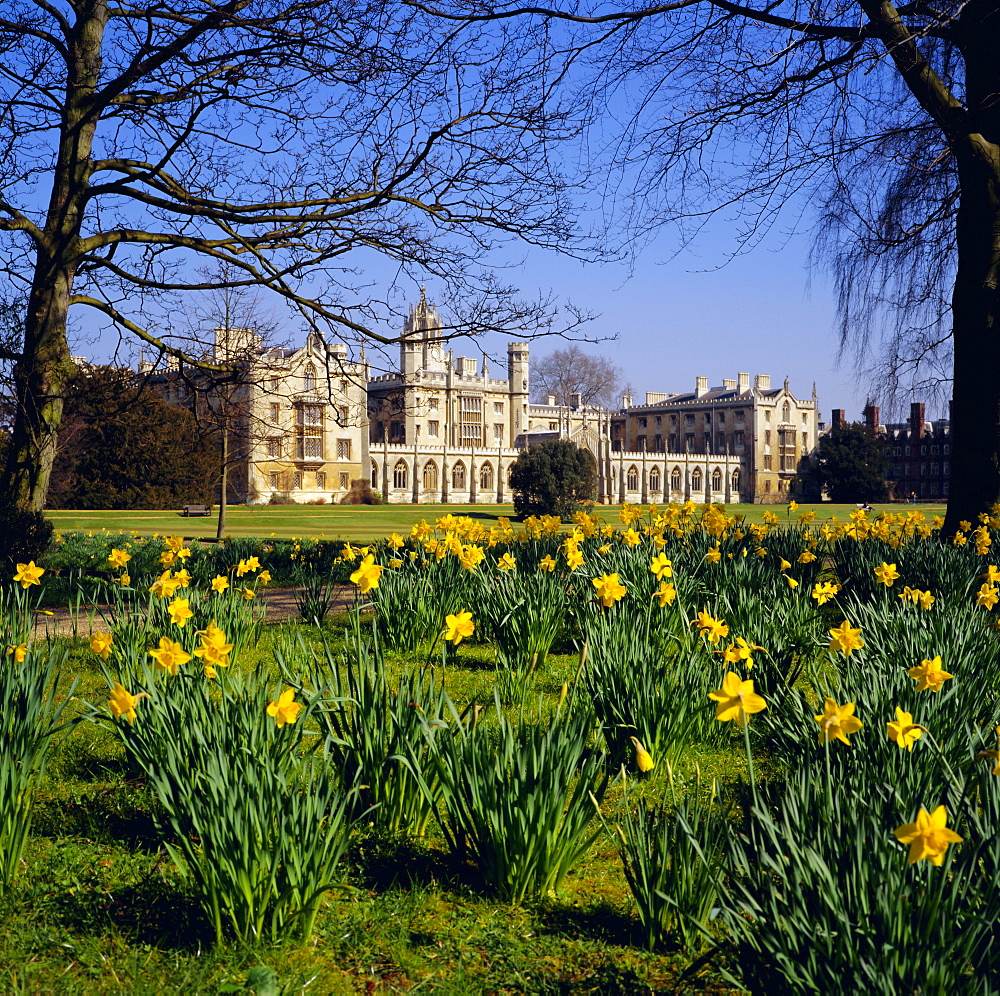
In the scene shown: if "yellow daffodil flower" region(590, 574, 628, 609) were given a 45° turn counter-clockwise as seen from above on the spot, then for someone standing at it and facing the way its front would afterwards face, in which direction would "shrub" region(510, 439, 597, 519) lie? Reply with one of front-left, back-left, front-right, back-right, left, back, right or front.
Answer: back-left

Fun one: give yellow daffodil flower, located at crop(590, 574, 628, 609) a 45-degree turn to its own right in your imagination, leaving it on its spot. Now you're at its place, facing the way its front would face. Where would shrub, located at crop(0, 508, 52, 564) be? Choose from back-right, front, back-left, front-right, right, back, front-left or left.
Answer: right

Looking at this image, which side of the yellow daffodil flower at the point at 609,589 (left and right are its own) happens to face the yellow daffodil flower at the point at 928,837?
front

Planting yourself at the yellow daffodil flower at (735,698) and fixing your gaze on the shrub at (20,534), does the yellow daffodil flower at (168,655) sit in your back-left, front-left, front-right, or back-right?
front-left

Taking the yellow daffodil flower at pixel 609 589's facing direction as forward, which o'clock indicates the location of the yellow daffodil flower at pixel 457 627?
the yellow daffodil flower at pixel 457 627 is roughly at 1 o'clock from the yellow daffodil flower at pixel 609 589.

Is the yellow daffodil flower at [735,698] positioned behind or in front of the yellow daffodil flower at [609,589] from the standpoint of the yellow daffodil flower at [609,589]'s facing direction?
in front

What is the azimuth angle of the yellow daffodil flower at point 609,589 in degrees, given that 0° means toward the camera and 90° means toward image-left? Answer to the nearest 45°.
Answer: approximately 0°

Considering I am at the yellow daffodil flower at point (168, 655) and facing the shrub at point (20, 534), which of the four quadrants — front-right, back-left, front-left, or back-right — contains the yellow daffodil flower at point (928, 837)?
back-right

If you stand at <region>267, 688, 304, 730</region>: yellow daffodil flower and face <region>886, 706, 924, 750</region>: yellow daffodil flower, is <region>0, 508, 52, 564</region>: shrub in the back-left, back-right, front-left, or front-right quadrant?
back-left
